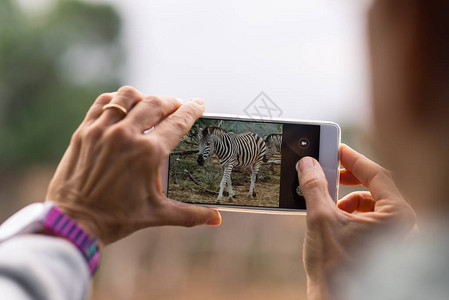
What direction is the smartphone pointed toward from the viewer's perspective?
toward the camera
